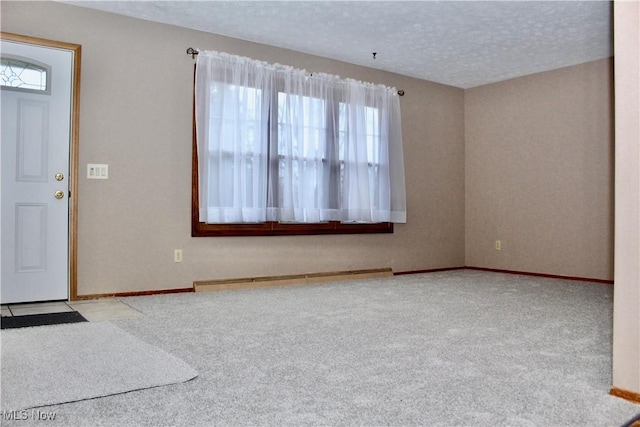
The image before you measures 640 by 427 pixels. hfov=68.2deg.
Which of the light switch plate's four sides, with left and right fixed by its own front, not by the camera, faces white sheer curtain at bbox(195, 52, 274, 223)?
left

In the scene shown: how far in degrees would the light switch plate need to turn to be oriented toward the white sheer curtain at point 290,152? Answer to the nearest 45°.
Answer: approximately 90° to its left

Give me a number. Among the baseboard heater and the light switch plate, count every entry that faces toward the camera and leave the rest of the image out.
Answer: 2

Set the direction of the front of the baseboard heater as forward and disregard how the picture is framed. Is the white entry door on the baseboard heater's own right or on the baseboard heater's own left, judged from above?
on the baseboard heater's own right

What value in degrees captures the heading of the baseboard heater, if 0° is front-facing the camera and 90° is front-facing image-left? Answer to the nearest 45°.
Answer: approximately 0°
